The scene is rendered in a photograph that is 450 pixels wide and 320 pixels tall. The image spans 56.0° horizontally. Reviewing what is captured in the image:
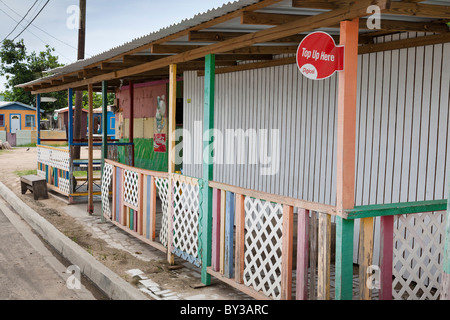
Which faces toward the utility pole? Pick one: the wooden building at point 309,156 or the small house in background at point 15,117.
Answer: the small house in background

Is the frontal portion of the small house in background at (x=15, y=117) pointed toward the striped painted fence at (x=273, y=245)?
yes

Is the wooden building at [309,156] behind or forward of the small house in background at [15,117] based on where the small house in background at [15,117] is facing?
forward

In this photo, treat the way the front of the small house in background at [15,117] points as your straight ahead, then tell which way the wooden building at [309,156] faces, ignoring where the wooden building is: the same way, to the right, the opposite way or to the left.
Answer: to the right

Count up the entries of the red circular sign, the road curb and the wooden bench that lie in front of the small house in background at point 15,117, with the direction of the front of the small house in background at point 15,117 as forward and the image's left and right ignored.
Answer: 3

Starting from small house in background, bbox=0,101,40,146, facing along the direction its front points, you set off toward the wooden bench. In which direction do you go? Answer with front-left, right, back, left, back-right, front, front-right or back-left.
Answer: front

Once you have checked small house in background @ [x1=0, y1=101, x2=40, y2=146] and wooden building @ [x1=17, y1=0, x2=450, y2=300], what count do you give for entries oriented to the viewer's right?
0

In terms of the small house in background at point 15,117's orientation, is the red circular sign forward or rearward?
forward

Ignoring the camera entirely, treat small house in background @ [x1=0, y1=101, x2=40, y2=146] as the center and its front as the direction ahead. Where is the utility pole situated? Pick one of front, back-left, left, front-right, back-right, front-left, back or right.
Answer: front

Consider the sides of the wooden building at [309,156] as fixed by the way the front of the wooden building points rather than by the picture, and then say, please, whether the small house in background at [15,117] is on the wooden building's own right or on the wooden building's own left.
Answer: on the wooden building's own right

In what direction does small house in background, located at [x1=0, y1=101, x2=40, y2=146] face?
toward the camera

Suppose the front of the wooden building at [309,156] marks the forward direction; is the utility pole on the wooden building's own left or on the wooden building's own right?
on the wooden building's own right

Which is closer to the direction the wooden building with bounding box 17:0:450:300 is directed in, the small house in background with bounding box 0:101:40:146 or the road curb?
the road curb

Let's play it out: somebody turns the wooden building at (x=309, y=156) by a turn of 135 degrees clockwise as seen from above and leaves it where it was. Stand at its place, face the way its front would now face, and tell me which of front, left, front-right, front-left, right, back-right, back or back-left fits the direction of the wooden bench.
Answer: front-left

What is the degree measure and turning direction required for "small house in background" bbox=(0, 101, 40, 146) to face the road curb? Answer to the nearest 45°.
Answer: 0° — it already faces it
